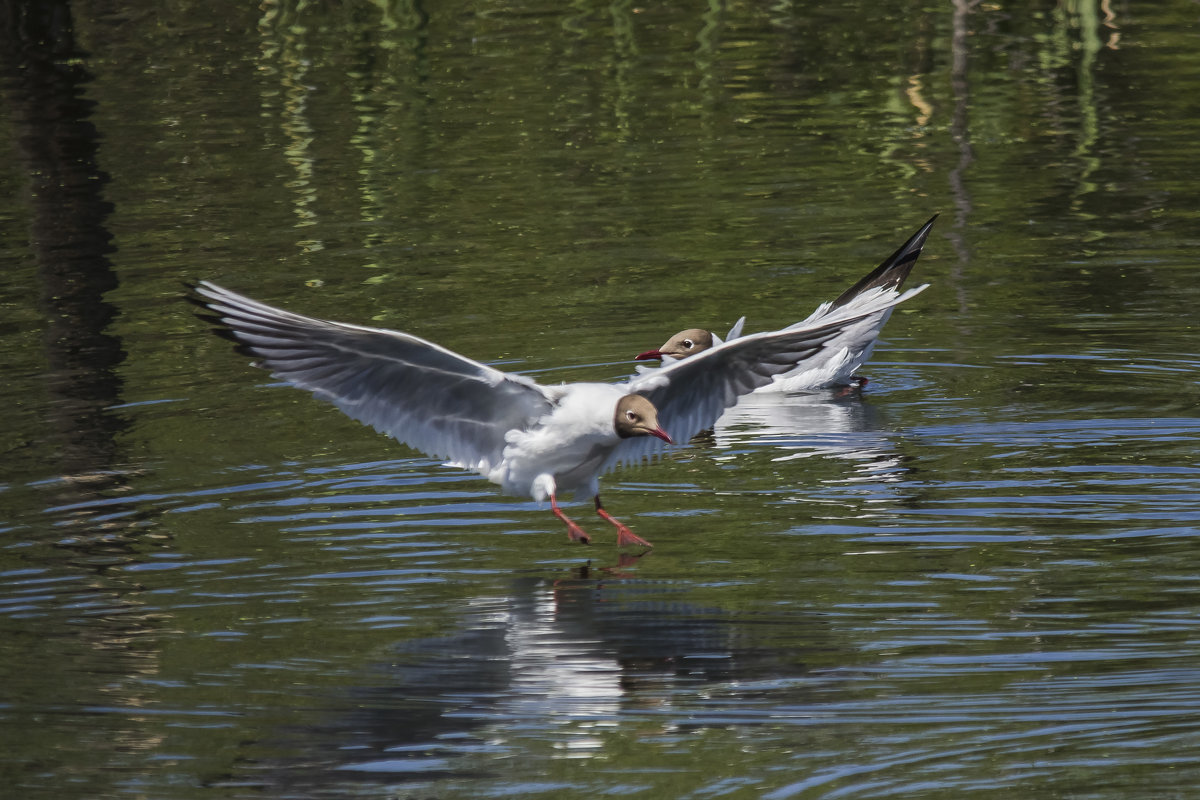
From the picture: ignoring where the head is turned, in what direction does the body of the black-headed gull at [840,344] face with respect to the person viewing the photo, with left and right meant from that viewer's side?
facing to the left of the viewer

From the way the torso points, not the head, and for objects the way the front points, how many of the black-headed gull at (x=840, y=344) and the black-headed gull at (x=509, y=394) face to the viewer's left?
1

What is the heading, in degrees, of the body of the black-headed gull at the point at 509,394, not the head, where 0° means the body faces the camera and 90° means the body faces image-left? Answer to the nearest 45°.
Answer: approximately 315°

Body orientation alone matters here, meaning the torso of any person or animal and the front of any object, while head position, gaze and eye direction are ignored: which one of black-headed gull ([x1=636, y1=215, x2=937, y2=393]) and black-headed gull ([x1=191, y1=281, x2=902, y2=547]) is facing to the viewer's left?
black-headed gull ([x1=636, y1=215, x2=937, y2=393])

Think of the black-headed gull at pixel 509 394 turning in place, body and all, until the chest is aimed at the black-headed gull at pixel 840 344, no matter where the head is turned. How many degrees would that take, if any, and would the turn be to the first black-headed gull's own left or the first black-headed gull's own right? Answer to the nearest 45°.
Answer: approximately 90° to the first black-headed gull's own left

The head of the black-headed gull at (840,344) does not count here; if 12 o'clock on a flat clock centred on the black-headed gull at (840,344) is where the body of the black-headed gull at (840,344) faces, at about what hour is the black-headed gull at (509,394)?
the black-headed gull at (509,394) is roughly at 10 o'clock from the black-headed gull at (840,344).
